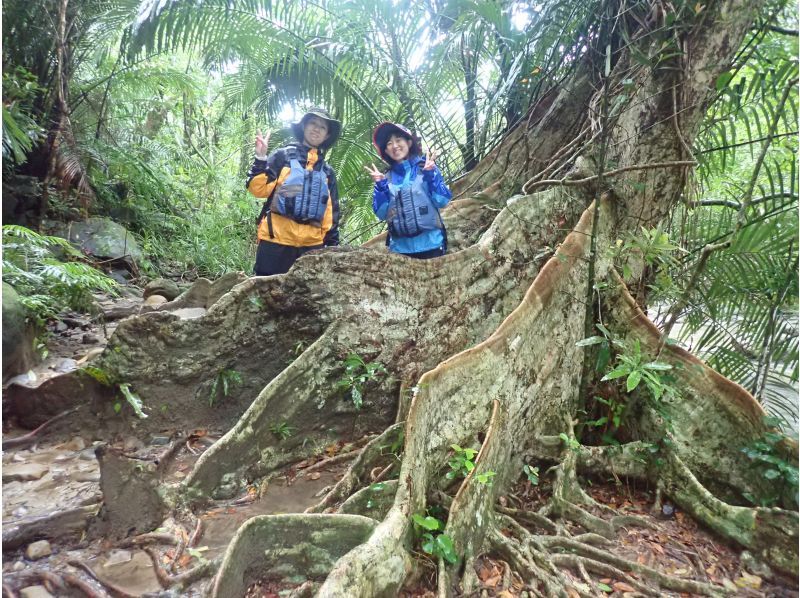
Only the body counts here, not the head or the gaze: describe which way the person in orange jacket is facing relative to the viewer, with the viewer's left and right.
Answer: facing the viewer

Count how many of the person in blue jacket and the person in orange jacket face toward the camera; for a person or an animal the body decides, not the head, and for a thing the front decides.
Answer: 2

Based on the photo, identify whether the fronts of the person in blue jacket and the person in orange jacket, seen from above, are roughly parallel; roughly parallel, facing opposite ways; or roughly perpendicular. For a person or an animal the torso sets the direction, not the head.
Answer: roughly parallel

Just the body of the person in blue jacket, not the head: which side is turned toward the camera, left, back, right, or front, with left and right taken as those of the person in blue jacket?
front

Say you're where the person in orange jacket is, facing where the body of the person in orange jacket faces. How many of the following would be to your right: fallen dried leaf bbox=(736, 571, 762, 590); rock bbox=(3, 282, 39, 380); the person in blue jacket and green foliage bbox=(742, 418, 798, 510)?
1

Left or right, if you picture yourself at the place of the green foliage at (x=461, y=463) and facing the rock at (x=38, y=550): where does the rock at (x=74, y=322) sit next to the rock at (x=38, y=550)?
right

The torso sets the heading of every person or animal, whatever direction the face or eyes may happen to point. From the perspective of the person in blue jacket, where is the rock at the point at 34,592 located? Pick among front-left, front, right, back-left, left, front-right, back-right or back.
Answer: front-right

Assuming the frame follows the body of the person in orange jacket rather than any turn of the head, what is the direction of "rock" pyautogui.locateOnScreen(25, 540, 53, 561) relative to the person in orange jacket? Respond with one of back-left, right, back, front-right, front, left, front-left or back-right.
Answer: front-right

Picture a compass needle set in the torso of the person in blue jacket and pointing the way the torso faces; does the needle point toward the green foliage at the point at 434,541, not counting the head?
yes

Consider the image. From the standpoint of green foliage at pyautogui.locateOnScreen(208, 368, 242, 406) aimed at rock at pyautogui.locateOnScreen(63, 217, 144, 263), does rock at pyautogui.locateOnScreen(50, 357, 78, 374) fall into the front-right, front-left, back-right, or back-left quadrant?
front-left

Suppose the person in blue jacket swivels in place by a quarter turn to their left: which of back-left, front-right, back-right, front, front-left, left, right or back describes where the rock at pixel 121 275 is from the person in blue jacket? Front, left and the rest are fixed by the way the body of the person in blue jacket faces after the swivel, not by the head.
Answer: back-left

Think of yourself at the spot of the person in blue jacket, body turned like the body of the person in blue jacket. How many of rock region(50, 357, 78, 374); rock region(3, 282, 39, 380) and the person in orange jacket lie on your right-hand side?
3
